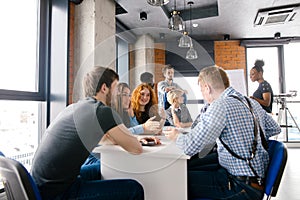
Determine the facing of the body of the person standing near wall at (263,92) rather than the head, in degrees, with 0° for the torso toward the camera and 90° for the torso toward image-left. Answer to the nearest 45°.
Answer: approximately 90°

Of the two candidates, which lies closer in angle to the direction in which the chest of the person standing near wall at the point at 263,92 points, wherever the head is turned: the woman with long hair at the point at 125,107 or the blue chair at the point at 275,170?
the woman with long hair

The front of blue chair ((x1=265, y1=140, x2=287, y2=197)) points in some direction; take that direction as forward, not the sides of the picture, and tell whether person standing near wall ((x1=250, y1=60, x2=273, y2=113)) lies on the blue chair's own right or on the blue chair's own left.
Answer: on the blue chair's own right

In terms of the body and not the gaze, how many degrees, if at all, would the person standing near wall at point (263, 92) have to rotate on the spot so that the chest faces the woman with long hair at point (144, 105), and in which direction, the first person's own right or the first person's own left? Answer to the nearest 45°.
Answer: approximately 45° to the first person's own left

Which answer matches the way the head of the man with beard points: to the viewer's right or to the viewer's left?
to the viewer's right

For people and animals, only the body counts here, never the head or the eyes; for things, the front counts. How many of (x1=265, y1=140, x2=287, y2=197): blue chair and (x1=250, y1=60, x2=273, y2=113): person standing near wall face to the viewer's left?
2

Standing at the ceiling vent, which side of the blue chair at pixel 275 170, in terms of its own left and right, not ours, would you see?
right

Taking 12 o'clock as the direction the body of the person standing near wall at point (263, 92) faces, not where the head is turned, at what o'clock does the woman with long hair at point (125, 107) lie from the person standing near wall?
The woman with long hair is roughly at 10 o'clock from the person standing near wall.

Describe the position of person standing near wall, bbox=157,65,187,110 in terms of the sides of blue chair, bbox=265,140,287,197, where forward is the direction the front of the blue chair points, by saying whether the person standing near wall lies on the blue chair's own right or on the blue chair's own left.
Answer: on the blue chair's own right

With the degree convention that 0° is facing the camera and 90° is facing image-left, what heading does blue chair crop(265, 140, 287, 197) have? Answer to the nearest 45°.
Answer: approximately 90°
